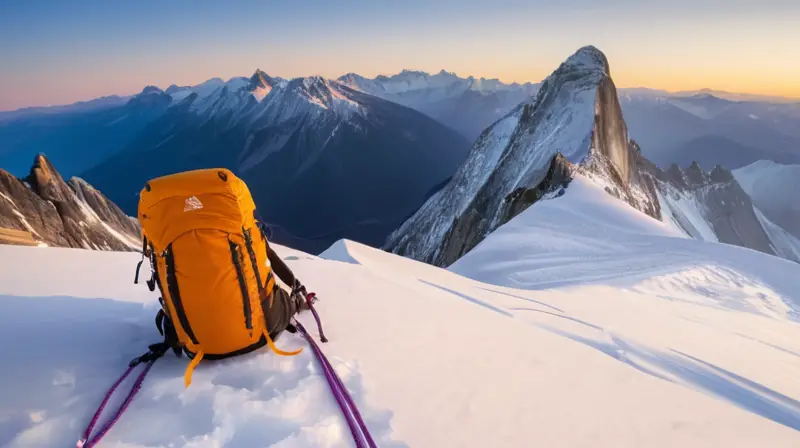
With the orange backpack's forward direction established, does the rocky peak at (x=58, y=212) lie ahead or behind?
behind

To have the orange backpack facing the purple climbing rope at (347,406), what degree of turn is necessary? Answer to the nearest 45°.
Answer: approximately 45° to its left

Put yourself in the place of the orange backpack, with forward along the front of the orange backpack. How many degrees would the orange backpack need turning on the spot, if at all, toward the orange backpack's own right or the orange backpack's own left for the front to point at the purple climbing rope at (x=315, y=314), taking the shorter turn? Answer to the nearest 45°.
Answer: approximately 135° to the orange backpack's own left

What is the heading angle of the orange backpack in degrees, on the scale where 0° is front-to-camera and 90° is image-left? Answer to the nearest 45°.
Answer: approximately 0°

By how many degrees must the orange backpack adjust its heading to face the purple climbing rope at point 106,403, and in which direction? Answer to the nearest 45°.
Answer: approximately 45° to its right
